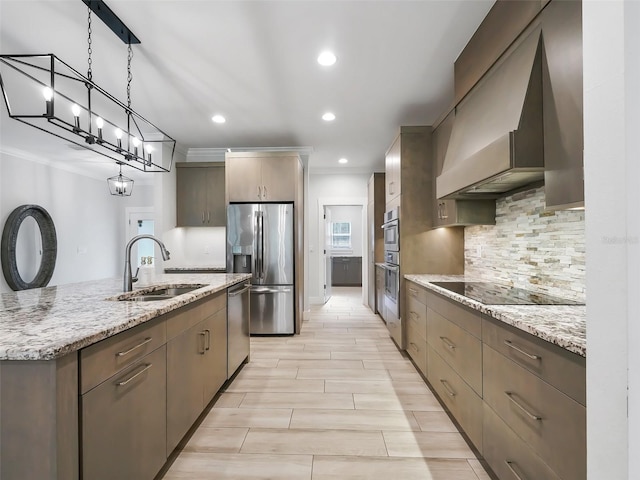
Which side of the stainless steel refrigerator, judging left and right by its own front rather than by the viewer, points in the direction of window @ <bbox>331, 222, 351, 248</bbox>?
back

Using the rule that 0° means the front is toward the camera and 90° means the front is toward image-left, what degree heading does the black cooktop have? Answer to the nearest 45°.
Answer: approximately 90°

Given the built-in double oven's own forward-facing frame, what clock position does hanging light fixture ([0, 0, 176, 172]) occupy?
The hanging light fixture is roughly at 11 o'clock from the built-in double oven.

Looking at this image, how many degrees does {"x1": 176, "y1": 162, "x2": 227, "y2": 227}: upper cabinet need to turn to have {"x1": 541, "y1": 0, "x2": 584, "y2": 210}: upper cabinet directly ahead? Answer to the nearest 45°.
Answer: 0° — it already faces it

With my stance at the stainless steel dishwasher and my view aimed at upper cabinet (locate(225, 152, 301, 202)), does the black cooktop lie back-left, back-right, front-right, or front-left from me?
back-right

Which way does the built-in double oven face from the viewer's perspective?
to the viewer's left

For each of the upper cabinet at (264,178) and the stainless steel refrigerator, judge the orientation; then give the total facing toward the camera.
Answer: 2

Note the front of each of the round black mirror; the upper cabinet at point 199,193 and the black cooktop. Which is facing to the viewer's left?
the black cooktop
